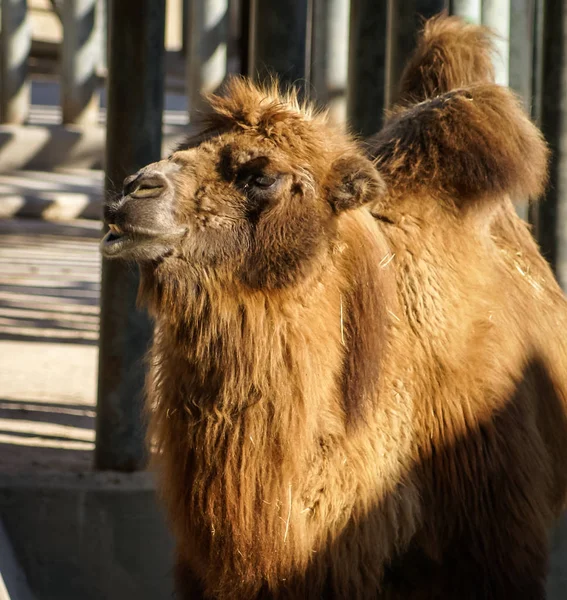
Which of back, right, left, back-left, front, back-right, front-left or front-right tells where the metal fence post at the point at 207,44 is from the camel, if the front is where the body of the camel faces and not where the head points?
back-right

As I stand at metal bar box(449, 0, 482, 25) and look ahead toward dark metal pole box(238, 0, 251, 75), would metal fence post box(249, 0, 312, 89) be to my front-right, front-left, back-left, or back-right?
front-left

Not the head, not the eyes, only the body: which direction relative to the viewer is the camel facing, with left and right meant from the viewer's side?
facing the viewer and to the left of the viewer

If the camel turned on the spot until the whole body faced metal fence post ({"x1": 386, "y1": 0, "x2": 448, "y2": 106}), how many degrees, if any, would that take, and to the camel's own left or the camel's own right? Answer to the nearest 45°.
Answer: approximately 135° to the camel's own right

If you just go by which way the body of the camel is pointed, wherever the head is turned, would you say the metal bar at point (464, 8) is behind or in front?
behind

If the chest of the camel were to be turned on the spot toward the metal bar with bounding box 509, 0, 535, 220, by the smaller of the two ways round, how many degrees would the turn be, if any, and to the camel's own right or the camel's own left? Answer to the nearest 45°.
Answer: approximately 135° to the camel's own right

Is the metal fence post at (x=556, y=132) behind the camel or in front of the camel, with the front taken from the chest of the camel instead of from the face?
behind

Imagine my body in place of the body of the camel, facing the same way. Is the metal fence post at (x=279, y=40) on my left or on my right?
on my right

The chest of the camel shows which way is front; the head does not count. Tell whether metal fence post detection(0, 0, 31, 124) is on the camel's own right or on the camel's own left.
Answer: on the camel's own right

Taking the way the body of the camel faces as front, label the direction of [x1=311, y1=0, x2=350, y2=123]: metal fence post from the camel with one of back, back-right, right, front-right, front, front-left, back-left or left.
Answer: back-right
